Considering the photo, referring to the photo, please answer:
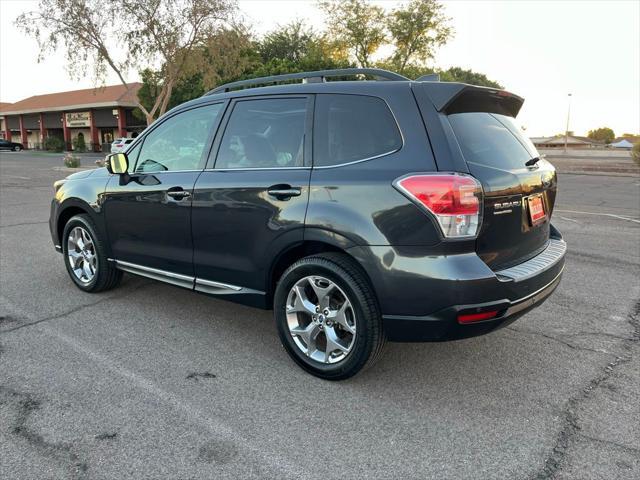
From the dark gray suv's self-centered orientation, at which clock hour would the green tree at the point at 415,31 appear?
The green tree is roughly at 2 o'clock from the dark gray suv.

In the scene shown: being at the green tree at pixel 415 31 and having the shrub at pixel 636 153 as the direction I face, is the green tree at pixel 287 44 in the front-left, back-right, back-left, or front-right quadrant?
back-right

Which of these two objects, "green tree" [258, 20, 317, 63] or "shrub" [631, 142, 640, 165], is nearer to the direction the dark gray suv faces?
the green tree

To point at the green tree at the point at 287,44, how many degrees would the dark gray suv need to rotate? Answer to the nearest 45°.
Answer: approximately 45° to its right

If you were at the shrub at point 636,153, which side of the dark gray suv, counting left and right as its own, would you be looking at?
right

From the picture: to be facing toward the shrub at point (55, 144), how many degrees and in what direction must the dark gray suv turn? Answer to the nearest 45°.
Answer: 0° — it already faces it

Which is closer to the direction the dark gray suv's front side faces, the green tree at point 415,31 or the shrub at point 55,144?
the shrub

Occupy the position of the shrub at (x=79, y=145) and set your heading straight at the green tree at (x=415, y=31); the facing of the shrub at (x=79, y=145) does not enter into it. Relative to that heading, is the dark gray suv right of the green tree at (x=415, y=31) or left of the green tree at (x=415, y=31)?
right

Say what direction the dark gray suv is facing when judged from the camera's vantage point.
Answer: facing away from the viewer and to the left of the viewer
